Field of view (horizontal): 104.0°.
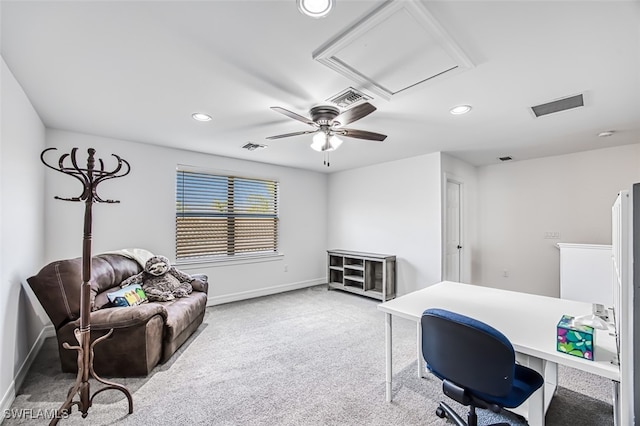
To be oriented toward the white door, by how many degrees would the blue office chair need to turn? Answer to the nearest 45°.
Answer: approximately 45° to its left

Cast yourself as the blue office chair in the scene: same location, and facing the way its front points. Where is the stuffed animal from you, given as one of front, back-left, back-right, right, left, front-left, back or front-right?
back-left

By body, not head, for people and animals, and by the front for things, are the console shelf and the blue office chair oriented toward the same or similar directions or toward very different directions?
very different directions

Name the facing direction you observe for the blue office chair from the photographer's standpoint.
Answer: facing away from the viewer and to the right of the viewer

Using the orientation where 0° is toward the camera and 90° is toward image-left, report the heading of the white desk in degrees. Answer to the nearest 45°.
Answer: approximately 45°
